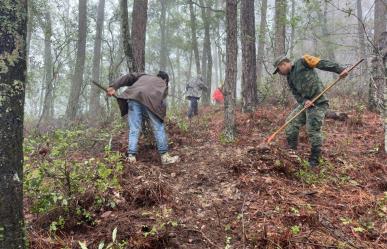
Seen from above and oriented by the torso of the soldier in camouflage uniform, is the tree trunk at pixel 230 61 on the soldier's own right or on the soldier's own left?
on the soldier's own right

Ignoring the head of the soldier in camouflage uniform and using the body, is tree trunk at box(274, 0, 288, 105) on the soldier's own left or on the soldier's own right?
on the soldier's own right

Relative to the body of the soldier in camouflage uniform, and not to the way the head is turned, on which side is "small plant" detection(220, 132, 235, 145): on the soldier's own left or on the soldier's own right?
on the soldier's own right

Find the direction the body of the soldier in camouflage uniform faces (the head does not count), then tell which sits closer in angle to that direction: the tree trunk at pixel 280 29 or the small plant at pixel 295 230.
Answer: the small plant

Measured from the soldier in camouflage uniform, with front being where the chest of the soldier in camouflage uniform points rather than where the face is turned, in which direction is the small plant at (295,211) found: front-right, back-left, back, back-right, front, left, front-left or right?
front-left

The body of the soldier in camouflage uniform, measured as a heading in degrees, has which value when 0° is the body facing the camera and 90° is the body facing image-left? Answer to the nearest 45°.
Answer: approximately 45°

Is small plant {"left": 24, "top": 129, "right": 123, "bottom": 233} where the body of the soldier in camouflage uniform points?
yes

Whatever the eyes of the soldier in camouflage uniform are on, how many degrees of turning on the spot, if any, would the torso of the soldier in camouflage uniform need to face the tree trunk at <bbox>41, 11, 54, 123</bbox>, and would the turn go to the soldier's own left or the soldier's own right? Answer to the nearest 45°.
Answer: approximately 90° to the soldier's own right

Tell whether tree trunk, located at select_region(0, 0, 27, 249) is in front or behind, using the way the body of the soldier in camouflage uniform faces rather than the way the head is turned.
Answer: in front

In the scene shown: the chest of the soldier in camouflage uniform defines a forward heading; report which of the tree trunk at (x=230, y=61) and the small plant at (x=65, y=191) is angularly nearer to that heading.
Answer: the small plant

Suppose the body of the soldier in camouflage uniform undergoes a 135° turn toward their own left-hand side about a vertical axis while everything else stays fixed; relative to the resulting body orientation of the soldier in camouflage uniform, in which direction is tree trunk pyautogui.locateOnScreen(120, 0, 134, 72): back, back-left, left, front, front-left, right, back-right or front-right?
back

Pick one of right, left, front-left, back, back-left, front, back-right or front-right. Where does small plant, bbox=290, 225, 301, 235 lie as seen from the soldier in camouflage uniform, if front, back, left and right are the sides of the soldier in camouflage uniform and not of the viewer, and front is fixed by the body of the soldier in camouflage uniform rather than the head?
front-left
